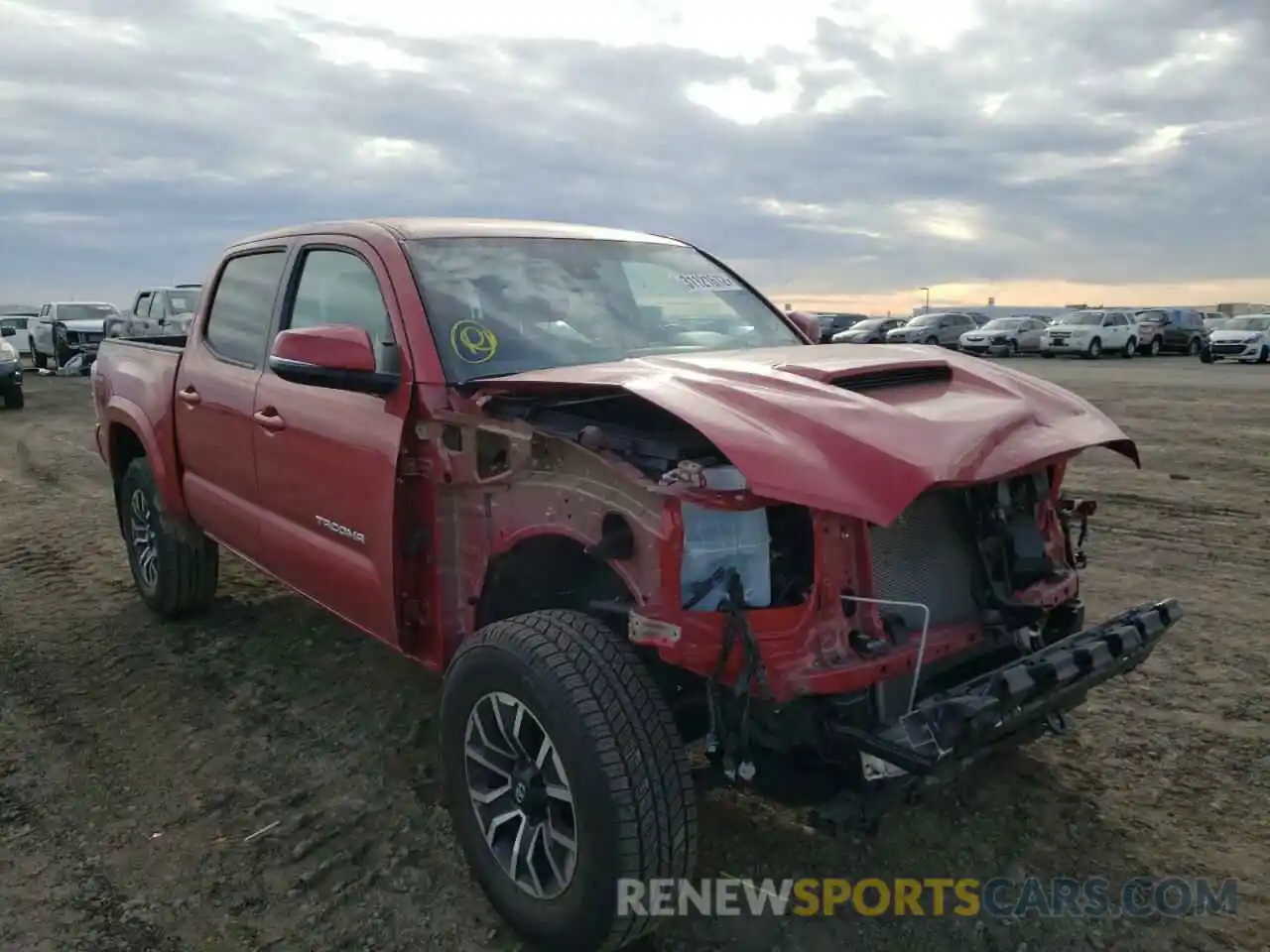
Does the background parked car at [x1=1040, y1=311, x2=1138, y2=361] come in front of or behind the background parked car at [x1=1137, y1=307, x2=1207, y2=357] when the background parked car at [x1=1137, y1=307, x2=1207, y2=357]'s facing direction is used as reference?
in front

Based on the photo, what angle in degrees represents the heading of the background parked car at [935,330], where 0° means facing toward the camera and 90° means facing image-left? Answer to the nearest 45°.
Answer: approximately 45°

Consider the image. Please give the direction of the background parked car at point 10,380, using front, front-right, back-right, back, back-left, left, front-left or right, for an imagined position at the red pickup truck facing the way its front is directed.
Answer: back

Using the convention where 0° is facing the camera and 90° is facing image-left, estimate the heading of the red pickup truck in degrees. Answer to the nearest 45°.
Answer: approximately 315°

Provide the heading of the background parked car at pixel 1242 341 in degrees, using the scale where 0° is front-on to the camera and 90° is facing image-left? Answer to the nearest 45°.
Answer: approximately 45°

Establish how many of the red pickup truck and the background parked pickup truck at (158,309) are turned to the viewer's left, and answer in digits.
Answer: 0

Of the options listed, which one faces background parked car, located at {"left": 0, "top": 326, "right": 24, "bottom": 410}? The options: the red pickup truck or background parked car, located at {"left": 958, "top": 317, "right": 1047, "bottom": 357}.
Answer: background parked car, located at {"left": 958, "top": 317, "right": 1047, "bottom": 357}

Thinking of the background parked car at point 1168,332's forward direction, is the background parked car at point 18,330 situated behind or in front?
in front

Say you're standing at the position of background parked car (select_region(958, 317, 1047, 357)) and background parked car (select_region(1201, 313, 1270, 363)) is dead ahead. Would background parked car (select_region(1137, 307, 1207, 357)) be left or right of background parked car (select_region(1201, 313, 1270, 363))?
left

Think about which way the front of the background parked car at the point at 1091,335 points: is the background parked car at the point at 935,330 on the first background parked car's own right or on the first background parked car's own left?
on the first background parked car's own right

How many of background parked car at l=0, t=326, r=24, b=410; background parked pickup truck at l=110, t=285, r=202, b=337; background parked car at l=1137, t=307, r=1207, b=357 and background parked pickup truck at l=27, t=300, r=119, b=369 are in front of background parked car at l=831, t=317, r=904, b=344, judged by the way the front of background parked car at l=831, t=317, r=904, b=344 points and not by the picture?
3

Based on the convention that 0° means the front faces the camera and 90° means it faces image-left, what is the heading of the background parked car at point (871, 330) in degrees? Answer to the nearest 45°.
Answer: approximately 45°

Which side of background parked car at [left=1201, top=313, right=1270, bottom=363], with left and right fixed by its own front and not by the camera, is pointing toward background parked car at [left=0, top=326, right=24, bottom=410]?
front

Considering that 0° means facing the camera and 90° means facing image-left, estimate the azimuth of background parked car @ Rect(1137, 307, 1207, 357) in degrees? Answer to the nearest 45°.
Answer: approximately 45°
